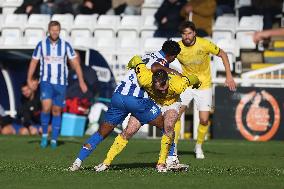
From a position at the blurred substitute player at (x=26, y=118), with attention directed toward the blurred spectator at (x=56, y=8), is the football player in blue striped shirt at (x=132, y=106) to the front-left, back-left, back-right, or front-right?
back-right

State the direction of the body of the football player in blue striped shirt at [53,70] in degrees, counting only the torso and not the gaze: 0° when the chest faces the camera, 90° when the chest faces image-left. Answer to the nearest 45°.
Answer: approximately 0°

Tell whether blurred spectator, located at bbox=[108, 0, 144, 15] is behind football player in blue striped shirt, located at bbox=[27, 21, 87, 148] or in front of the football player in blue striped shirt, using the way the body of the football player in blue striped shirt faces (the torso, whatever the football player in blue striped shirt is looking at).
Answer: behind

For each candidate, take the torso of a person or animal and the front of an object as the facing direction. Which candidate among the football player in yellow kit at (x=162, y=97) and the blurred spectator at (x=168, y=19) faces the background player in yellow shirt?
the blurred spectator

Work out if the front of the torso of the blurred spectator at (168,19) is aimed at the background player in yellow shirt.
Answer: yes
